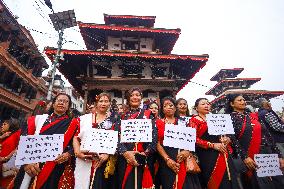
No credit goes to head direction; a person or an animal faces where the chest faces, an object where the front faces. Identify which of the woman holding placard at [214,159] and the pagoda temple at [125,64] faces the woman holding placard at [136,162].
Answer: the pagoda temple

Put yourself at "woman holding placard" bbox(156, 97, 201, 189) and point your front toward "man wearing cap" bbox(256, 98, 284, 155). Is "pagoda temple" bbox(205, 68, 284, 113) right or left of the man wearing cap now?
left

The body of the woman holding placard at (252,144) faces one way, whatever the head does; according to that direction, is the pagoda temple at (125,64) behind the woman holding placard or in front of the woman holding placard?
behind

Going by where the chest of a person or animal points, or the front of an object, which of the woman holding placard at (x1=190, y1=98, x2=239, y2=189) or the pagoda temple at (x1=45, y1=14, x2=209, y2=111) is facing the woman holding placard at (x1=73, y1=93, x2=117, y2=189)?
the pagoda temple

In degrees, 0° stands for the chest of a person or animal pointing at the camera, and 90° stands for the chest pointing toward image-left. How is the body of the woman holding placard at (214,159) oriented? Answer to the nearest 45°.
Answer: approximately 315°
